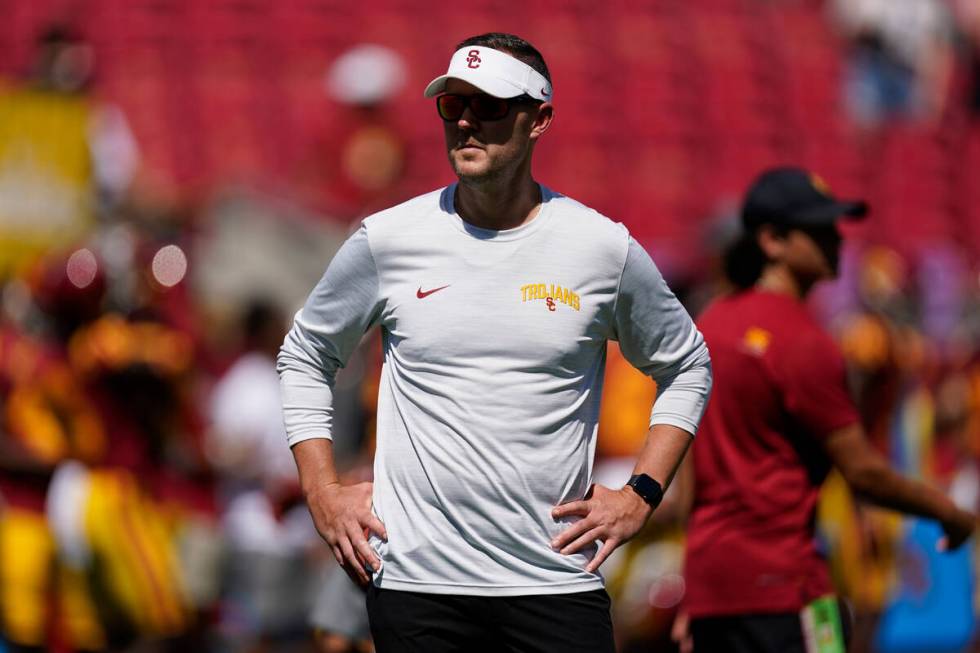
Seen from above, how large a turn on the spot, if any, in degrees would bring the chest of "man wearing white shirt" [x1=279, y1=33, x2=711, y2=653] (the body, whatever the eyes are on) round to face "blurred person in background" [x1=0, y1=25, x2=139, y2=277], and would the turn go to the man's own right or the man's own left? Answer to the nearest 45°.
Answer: approximately 135° to the man's own right

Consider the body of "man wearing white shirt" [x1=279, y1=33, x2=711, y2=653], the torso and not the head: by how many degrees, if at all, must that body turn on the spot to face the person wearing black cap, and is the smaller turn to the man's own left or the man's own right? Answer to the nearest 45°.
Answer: approximately 135° to the man's own left

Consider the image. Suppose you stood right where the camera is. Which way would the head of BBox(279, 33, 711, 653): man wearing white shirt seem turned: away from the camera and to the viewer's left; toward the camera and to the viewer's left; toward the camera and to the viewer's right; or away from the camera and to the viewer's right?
toward the camera and to the viewer's left

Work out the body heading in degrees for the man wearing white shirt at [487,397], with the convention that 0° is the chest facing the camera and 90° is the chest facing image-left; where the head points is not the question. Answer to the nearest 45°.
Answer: approximately 0°

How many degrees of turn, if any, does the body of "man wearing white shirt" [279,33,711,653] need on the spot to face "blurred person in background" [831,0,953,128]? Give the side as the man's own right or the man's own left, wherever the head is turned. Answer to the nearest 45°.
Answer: approximately 180°

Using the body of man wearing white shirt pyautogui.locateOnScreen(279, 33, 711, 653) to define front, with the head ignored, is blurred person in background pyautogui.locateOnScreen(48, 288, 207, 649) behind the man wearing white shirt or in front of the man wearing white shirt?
behind

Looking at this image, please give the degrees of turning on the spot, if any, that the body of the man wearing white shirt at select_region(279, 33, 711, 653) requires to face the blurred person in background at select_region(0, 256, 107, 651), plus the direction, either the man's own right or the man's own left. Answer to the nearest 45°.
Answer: approximately 135° to the man's own right

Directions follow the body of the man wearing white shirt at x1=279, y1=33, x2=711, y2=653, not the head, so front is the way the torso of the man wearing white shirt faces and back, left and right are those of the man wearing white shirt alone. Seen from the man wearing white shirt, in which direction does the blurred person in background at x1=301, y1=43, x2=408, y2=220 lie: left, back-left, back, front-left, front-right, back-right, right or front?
back

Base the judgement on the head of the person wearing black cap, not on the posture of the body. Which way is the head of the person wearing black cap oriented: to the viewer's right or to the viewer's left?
to the viewer's right
